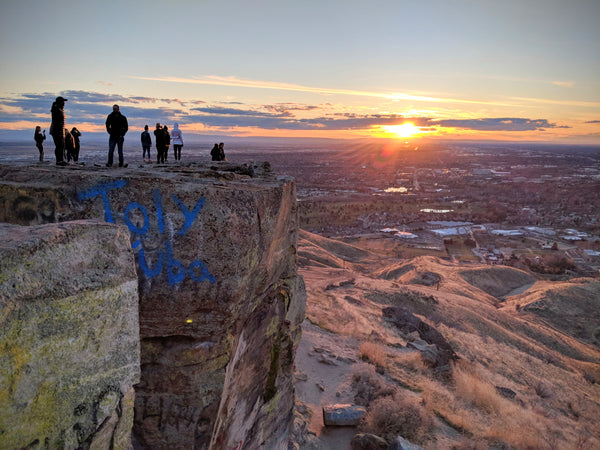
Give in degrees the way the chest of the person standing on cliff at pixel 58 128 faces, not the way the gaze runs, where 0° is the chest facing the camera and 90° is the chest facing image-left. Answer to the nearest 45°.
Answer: approximately 270°

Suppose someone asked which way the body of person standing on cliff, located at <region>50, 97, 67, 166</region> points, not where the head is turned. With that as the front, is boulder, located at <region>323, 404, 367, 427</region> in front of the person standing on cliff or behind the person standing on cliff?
in front

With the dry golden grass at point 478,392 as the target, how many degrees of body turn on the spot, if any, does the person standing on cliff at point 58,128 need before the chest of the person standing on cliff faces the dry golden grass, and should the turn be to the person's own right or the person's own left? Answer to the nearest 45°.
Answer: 0° — they already face it

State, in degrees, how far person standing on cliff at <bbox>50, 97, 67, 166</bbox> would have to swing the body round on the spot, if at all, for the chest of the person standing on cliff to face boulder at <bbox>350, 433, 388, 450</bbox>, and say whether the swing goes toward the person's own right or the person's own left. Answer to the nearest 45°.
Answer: approximately 45° to the person's own right

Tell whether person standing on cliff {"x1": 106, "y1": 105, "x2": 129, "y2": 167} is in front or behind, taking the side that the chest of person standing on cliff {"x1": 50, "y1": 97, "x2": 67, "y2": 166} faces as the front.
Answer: in front

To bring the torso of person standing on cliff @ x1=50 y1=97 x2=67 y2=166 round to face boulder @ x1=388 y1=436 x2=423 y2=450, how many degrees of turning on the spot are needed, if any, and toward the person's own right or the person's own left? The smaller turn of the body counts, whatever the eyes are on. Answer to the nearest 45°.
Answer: approximately 45° to the person's own right

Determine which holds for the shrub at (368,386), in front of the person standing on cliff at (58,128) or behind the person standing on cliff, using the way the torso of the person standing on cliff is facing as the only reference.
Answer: in front
